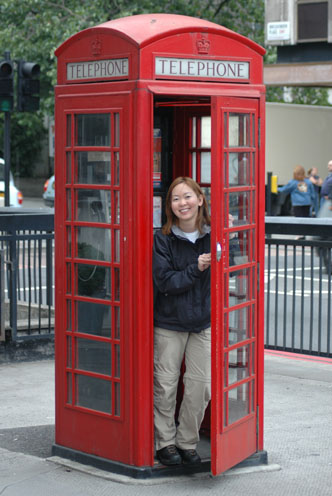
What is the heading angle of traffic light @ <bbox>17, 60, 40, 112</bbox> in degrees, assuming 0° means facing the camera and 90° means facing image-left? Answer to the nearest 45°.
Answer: approximately 315°

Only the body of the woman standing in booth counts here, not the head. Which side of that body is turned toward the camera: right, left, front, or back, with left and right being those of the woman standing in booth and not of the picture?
front

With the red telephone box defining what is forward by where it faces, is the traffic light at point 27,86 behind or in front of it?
behind

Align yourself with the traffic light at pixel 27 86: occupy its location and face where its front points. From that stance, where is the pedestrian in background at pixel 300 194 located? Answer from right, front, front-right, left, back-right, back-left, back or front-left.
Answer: left

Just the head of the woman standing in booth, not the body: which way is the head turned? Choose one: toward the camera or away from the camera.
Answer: toward the camera

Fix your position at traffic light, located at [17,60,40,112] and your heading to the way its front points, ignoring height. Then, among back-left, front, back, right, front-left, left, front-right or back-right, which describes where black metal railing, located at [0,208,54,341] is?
front-right

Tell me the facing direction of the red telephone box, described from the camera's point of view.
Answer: facing the viewer and to the right of the viewer
